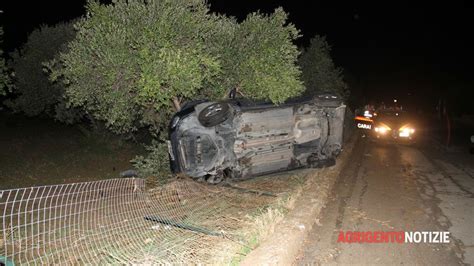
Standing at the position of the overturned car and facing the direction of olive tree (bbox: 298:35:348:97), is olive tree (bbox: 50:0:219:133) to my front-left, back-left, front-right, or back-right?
front-left

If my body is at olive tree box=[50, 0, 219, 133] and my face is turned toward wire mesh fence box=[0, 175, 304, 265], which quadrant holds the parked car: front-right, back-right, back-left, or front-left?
back-left

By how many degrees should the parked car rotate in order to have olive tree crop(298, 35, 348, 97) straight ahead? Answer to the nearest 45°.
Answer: approximately 45° to its right

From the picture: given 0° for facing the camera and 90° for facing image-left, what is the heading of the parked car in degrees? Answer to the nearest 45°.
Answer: approximately 0°

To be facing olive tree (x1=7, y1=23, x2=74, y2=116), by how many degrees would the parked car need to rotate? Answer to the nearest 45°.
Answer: approximately 45° to its right

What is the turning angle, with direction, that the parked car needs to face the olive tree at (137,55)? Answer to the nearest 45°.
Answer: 0° — it already faces it

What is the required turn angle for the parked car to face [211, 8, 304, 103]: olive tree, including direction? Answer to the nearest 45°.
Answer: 0° — it already faces it

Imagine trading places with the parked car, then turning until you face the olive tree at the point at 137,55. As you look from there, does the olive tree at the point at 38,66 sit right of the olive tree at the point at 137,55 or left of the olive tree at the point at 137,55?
right
